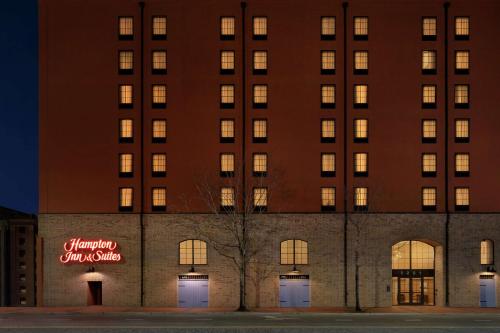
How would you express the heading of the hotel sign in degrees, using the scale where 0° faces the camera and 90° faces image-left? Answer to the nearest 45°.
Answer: approximately 0°
